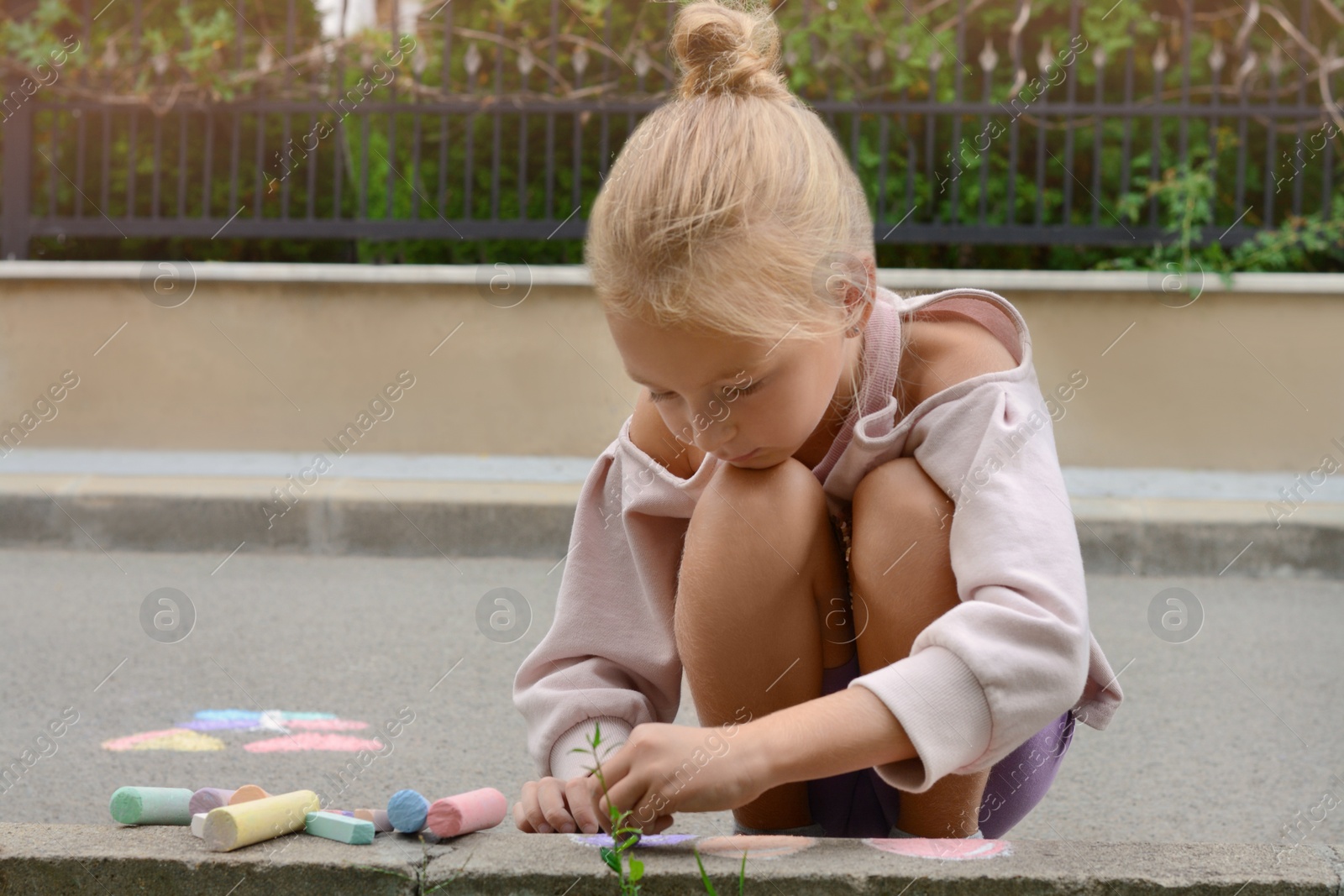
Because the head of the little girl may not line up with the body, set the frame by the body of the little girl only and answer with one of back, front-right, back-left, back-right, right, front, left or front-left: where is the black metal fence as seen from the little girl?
back-right

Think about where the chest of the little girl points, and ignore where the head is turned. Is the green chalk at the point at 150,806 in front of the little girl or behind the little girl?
in front

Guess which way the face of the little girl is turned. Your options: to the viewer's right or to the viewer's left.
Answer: to the viewer's left

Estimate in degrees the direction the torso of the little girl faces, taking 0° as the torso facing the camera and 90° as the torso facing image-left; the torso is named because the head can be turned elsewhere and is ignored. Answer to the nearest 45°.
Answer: approximately 45°
